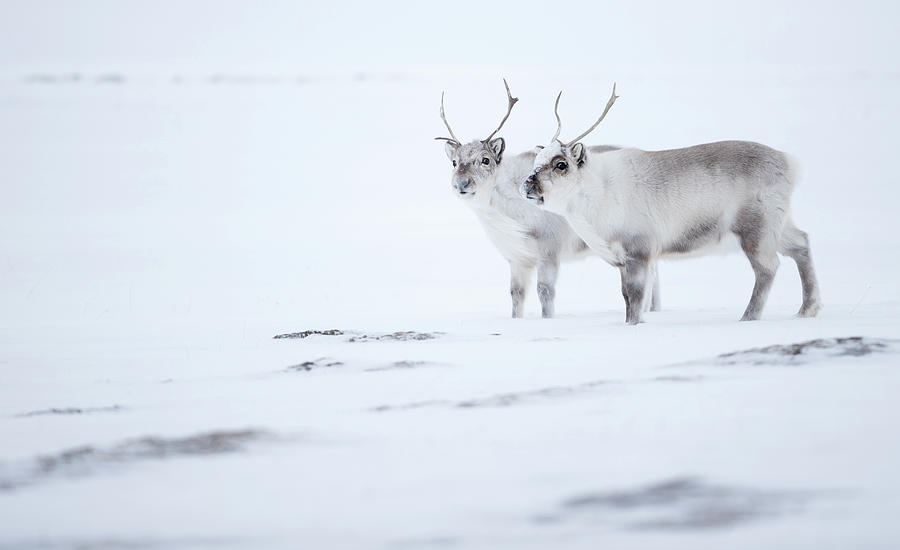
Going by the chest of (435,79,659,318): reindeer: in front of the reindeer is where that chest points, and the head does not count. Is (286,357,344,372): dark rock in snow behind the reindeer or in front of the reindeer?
in front

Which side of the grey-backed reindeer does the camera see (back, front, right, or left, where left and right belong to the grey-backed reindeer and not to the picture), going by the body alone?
left

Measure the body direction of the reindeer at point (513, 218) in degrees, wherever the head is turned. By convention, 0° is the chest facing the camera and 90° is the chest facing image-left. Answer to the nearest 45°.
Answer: approximately 45°

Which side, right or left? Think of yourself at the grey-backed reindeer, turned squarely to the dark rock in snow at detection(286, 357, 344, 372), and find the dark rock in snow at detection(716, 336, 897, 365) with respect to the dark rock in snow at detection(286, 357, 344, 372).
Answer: left

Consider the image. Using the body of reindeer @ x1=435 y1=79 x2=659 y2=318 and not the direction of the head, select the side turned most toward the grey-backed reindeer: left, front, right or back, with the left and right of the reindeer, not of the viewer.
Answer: left

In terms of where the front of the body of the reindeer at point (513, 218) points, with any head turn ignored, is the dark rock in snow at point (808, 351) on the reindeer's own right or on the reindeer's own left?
on the reindeer's own left

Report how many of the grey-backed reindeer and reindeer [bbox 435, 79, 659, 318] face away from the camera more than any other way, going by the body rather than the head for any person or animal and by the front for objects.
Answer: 0

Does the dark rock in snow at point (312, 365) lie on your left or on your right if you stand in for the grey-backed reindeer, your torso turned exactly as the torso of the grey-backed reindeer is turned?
on your left
